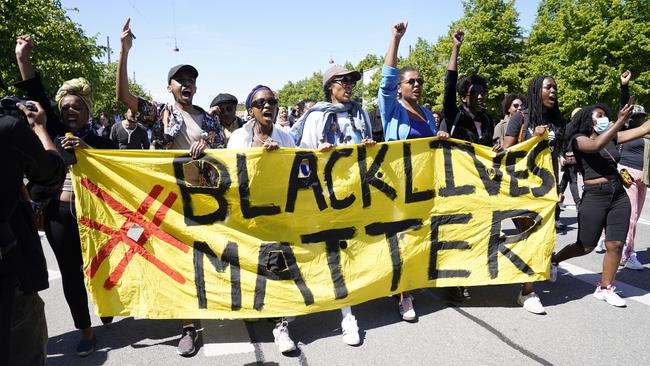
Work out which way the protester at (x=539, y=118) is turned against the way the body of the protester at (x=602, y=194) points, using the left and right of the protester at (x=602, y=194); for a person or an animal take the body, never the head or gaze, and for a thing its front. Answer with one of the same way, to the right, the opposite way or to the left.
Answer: the same way

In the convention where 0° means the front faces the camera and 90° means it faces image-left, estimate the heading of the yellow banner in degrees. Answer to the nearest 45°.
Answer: approximately 0°

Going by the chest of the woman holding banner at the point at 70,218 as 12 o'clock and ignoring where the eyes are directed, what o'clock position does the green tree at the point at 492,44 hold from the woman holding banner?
The green tree is roughly at 8 o'clock from the woman holding banner.

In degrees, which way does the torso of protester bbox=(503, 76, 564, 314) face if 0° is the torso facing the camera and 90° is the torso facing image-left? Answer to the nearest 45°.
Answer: approximately 315°

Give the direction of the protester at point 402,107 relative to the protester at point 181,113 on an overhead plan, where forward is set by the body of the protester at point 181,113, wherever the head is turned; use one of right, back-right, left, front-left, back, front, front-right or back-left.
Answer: left

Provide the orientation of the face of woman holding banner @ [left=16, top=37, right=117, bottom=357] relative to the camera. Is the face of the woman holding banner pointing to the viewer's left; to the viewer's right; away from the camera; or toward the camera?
toward the camera

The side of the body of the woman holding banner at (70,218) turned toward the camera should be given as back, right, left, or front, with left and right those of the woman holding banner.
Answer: front

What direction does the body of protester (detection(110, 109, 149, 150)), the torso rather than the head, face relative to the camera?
toward the camera

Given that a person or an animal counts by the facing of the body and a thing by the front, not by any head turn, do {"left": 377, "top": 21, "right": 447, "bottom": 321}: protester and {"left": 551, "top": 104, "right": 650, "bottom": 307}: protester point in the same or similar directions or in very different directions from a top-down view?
same or similar directions

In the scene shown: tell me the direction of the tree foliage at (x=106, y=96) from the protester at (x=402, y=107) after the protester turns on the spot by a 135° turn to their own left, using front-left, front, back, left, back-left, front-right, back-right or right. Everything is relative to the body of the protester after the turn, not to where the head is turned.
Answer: front-left

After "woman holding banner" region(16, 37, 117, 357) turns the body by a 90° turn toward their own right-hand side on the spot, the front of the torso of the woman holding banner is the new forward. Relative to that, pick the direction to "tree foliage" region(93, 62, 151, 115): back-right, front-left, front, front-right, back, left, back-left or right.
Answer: right

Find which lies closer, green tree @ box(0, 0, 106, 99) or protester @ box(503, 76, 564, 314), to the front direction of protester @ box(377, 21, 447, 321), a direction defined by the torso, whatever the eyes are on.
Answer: the protester

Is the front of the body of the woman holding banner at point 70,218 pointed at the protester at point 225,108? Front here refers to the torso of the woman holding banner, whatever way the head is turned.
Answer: no

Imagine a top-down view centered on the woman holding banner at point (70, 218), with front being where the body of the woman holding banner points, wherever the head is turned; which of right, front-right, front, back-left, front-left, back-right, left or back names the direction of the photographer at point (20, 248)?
front

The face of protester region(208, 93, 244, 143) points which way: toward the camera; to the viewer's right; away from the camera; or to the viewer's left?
toward the camera

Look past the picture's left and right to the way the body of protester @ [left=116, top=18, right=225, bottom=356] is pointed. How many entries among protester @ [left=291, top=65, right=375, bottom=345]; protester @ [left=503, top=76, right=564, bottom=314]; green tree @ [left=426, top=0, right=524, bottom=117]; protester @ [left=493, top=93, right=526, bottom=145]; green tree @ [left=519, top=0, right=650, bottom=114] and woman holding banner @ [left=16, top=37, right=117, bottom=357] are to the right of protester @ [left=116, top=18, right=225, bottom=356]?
1

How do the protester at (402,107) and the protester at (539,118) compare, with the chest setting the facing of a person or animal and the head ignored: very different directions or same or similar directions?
same or similar directions

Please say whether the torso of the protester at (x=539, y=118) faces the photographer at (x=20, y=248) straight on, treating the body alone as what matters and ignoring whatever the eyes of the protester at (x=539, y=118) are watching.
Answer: no

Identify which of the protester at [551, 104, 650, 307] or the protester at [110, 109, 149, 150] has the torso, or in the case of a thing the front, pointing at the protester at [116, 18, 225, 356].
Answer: the protester at [110, 109, 149, 150]

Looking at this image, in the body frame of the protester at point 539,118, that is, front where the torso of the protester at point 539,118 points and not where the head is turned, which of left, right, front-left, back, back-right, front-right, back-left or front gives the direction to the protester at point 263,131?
right
